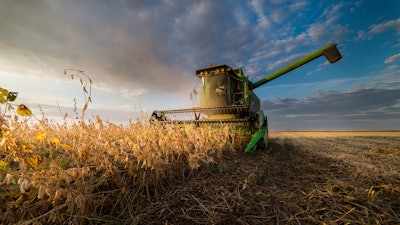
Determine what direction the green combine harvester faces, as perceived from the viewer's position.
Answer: facing the viewer and to the left of the viewer
